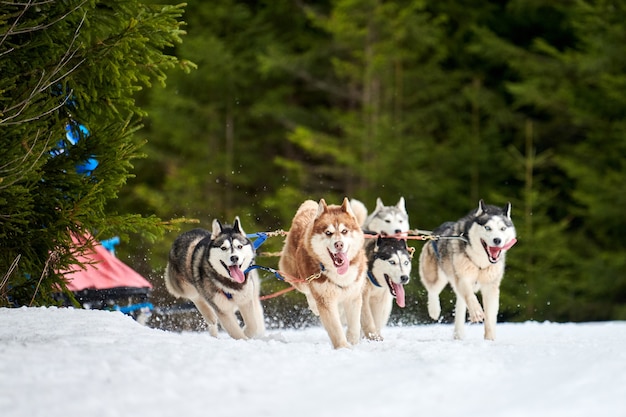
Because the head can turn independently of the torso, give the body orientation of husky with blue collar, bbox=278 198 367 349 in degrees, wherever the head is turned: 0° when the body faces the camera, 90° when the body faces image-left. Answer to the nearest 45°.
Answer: approximately 315°

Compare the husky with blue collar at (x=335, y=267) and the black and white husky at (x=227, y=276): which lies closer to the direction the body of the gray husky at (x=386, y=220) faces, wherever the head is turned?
the husky with blue collar

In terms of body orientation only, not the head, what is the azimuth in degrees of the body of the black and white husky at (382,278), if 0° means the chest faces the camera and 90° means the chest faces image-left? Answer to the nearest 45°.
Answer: approximately 315°

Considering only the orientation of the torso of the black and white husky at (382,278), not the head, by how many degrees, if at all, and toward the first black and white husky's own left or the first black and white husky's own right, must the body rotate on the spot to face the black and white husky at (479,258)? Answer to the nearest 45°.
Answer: approximately 45° to the first black and white husky's own left

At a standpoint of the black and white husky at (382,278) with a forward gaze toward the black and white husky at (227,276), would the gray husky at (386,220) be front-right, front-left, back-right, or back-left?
back-right

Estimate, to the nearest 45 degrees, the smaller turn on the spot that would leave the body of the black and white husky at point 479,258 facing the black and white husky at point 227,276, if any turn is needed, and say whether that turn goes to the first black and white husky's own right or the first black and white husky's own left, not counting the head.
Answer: approximately 90° to the first black and white husky's own right

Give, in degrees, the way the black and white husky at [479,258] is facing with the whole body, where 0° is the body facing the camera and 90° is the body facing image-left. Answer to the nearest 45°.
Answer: approximately 315°

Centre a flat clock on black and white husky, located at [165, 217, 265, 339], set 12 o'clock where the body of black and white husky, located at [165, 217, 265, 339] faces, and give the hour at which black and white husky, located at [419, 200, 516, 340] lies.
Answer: black and white husky, located at [419, 200, 516, 340] is roughly at 10 o'clock from black and white husky, located at [165, 217, 265, 339].

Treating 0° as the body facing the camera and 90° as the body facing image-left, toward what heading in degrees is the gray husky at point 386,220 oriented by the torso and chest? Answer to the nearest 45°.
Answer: approximately 315°
